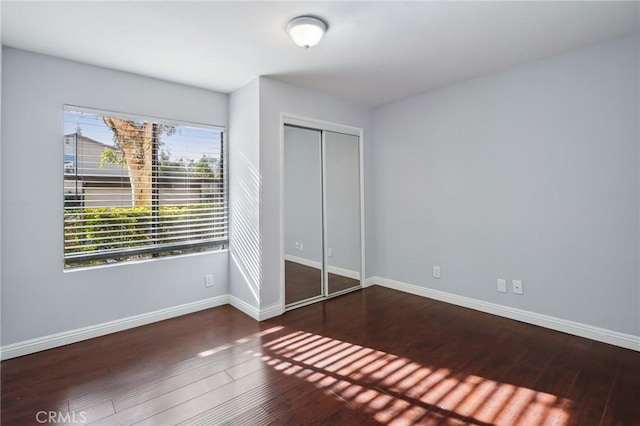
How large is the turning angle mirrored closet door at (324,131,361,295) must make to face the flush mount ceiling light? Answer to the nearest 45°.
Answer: approximately 45° to its right

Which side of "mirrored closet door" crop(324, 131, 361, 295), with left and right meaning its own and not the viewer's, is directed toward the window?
right

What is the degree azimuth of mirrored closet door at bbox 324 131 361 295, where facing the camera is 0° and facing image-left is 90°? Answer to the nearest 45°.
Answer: approximately 315°

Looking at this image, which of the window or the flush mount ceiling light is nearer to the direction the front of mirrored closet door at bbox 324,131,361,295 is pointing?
the flush mount ceiling light

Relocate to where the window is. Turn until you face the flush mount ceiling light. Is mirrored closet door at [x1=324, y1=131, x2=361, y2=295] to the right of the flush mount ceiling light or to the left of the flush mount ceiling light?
left
